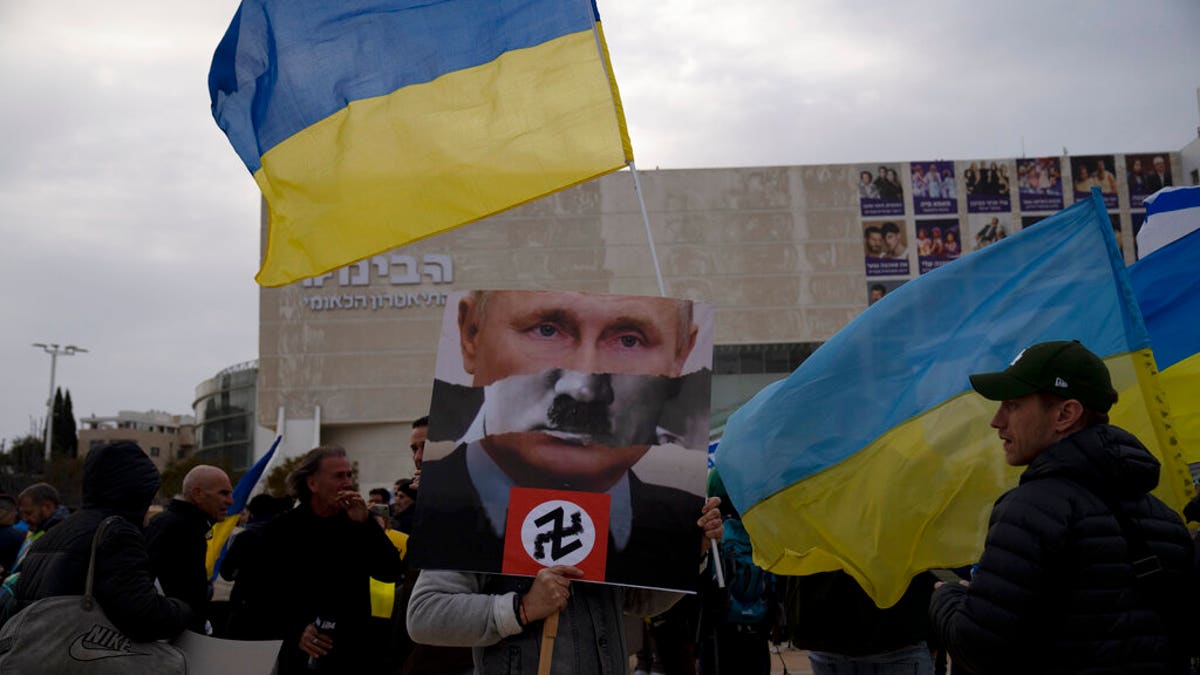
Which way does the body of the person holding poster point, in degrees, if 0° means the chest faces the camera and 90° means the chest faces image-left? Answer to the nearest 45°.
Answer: approximately 0°

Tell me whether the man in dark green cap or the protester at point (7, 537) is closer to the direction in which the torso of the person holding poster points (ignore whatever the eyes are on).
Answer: the man in dark green cap

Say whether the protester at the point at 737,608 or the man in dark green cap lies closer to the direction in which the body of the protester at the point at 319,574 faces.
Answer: the man in dark green cap

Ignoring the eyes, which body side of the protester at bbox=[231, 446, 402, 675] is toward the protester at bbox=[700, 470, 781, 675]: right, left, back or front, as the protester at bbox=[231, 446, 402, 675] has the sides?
left

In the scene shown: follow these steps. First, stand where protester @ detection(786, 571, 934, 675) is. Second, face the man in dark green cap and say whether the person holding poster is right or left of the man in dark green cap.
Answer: right

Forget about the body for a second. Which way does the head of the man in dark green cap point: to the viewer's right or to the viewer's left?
to the viewer's left

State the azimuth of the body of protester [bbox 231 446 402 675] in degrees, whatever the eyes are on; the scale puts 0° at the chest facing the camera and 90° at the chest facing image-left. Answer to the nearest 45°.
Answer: approximately 315°

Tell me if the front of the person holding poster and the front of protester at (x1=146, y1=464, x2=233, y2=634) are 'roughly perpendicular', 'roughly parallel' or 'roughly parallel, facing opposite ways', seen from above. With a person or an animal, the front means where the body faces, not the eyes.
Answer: roughly perpendicular
